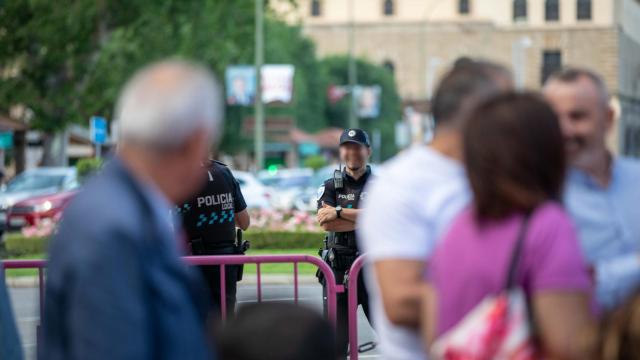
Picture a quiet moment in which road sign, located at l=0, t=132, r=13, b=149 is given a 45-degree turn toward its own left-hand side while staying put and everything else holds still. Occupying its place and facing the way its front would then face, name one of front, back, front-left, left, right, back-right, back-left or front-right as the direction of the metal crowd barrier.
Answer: front-right

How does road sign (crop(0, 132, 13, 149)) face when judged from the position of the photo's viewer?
facing the viewer

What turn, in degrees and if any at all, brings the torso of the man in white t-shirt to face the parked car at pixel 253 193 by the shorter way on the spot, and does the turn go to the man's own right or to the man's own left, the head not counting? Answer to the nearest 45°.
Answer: approximately 45° to the man's own left

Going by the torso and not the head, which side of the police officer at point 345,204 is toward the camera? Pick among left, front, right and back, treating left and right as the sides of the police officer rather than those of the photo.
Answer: front

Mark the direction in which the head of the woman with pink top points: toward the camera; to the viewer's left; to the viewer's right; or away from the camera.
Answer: away from the camera

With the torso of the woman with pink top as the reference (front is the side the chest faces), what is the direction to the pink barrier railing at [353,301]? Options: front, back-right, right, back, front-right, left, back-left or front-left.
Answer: front

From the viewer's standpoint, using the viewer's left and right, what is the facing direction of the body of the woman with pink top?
facing away from the viewer

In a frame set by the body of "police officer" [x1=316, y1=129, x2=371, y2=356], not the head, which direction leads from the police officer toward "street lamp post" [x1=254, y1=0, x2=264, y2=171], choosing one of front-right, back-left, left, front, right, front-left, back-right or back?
back

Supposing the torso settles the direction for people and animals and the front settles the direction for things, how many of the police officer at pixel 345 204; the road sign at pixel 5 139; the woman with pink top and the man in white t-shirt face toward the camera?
2

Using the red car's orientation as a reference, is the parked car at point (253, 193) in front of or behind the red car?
behind

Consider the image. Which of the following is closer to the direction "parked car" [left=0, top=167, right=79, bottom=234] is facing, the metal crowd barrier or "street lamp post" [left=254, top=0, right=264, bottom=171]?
the metal crowd barrier

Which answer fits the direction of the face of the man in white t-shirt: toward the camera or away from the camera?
away from the camera

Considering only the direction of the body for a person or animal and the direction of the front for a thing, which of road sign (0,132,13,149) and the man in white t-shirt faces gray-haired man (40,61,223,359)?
the road sign

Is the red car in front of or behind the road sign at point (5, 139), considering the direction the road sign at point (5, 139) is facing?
in front

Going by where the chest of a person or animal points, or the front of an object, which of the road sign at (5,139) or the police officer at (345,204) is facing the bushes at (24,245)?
the road sign

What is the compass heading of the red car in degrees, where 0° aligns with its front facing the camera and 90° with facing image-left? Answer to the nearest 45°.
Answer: approximately 45°

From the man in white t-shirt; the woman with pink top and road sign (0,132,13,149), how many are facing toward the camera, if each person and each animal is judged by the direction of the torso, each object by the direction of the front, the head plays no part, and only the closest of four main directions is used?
1

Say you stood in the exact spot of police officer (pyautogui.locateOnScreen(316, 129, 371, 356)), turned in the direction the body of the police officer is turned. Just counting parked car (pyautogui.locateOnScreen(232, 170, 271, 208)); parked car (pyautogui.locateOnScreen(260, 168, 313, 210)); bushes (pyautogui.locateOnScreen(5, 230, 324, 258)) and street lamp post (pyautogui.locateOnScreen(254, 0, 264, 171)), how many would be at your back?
4
